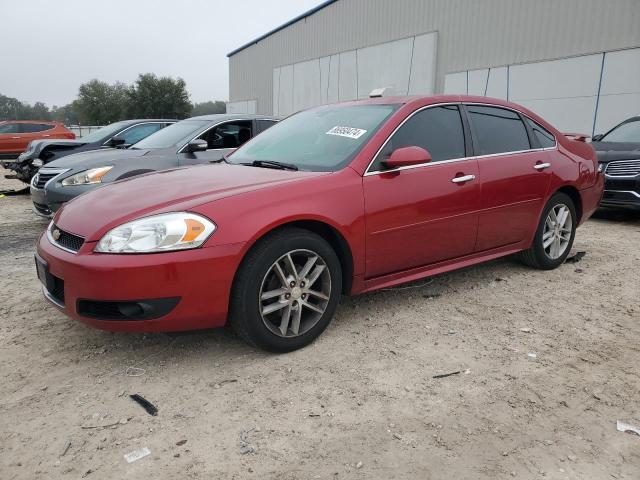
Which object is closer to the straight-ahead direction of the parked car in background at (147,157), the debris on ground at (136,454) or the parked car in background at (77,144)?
the debris on ground

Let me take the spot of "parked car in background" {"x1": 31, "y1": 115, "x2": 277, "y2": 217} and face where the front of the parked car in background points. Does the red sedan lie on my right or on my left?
on my left

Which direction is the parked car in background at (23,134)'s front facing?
to the viewer's left

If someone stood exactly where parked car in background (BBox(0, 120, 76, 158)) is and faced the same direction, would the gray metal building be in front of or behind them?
behind

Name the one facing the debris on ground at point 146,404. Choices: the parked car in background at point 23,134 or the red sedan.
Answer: the red sedan

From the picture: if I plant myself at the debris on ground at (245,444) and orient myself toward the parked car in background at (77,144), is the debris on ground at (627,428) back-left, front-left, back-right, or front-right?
back-right

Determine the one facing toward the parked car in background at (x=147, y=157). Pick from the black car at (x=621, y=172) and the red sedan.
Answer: the black car

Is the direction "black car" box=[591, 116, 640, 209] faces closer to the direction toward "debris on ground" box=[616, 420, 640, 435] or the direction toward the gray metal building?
the debris on ground

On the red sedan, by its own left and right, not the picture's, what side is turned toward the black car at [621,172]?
back
